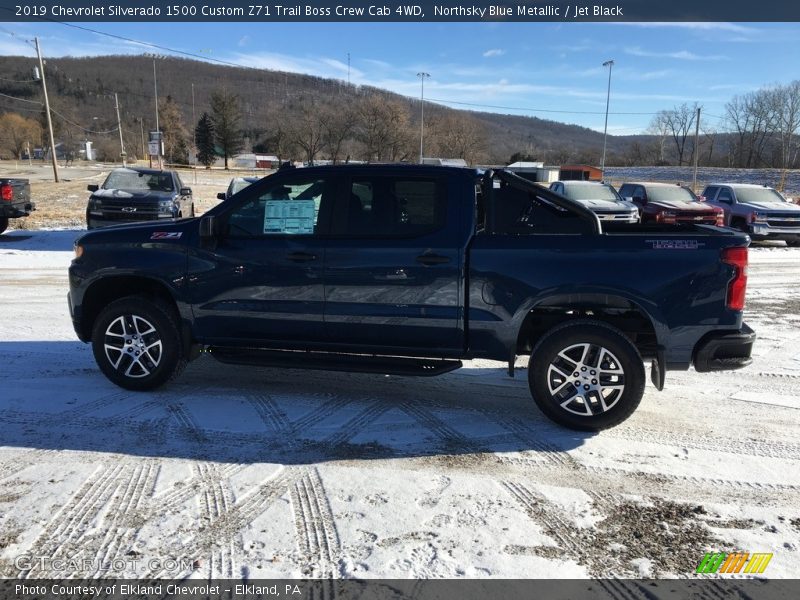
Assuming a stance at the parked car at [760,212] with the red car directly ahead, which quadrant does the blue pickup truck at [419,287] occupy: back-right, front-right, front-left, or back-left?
front-left

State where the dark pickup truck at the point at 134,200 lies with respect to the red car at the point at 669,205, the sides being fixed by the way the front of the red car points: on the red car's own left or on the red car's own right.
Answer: on the red car's own right

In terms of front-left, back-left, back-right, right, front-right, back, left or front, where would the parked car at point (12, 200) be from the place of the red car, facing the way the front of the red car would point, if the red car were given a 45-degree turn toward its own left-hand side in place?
back-right

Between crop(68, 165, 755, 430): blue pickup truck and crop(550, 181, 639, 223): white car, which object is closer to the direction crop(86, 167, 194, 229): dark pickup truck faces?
the blue pickup truck

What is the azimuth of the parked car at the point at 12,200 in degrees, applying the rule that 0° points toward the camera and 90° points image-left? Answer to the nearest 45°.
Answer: approximately 135°

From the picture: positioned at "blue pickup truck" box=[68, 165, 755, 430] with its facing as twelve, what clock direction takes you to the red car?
The red car is roughly at 4 o'clock from the blue pickup truck.

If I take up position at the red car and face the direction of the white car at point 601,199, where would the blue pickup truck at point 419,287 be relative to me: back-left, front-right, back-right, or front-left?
front-left

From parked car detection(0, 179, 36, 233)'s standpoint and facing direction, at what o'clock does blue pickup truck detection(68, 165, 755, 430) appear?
The blue pickup truck is roughly at 7 o'clock from the parked car.

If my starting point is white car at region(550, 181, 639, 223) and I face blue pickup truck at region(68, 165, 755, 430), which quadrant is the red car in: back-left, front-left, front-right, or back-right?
back-left

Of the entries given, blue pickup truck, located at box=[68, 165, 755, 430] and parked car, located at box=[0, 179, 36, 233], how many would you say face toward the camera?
0

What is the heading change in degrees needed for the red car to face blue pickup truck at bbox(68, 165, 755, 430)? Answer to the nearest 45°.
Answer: approximately 45° to its right

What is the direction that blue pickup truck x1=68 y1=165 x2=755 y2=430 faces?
to the viewer's left

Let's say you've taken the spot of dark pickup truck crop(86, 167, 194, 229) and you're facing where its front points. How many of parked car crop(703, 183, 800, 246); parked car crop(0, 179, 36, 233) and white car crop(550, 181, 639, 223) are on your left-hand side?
2

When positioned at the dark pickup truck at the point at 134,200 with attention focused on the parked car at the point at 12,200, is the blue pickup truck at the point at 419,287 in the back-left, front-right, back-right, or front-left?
back-left

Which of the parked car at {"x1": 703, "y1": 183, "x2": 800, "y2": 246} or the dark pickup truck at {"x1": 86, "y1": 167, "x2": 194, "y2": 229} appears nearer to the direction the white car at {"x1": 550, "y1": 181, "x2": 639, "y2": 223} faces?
the parked car

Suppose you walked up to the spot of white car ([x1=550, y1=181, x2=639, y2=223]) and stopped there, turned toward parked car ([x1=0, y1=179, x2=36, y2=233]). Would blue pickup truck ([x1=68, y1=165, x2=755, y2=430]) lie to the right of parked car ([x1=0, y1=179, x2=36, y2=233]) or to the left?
left

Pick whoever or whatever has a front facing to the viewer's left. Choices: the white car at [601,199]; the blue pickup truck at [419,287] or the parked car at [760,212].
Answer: the blue pickup truck

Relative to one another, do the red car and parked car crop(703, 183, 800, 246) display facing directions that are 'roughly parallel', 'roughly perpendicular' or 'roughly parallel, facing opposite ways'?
roughly parallel

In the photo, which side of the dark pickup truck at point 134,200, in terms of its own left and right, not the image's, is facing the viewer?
front

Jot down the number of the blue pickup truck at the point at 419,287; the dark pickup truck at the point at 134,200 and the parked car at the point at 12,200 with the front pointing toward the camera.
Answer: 1

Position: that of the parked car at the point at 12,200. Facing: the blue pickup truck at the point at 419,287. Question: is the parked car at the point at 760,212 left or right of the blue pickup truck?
left
